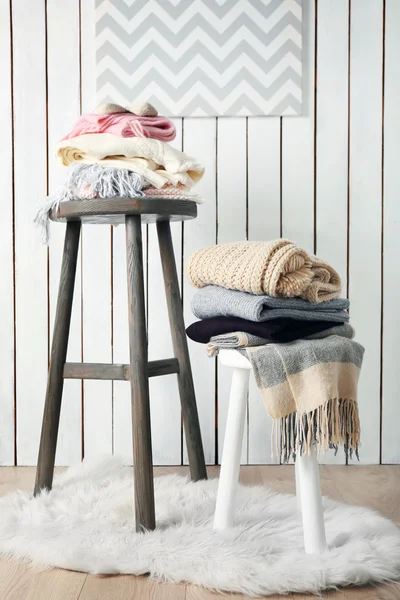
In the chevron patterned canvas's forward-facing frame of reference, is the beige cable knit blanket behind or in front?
in front

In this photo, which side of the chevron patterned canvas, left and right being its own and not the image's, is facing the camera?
front
